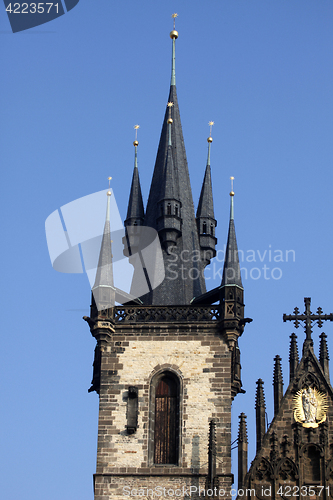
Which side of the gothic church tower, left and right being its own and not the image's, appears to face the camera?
front
